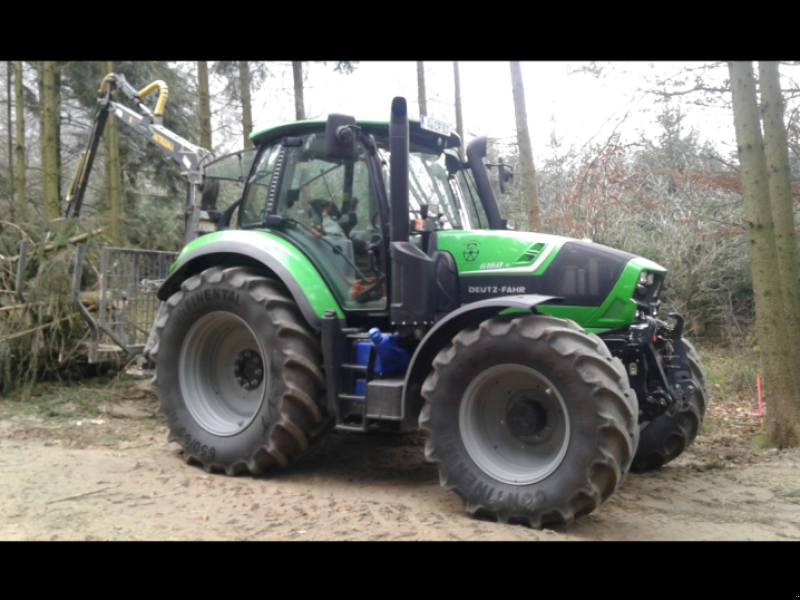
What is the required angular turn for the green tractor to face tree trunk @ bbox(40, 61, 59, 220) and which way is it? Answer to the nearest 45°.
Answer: approximately 180°

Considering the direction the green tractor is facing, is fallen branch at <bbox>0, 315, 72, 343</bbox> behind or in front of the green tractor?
behind

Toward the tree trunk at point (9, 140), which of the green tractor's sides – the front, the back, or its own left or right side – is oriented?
back

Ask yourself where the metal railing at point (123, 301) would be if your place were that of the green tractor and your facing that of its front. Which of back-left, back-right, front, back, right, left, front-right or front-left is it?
back

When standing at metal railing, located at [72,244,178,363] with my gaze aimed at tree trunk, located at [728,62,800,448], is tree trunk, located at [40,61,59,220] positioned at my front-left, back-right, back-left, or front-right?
back-left

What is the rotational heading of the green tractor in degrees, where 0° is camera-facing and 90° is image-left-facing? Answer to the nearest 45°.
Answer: approximately 315°
